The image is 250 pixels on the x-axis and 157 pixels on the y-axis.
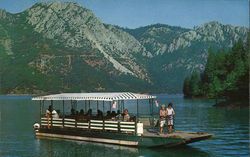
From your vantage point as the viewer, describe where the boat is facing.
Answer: facing the viewer and to the right of the viewer
